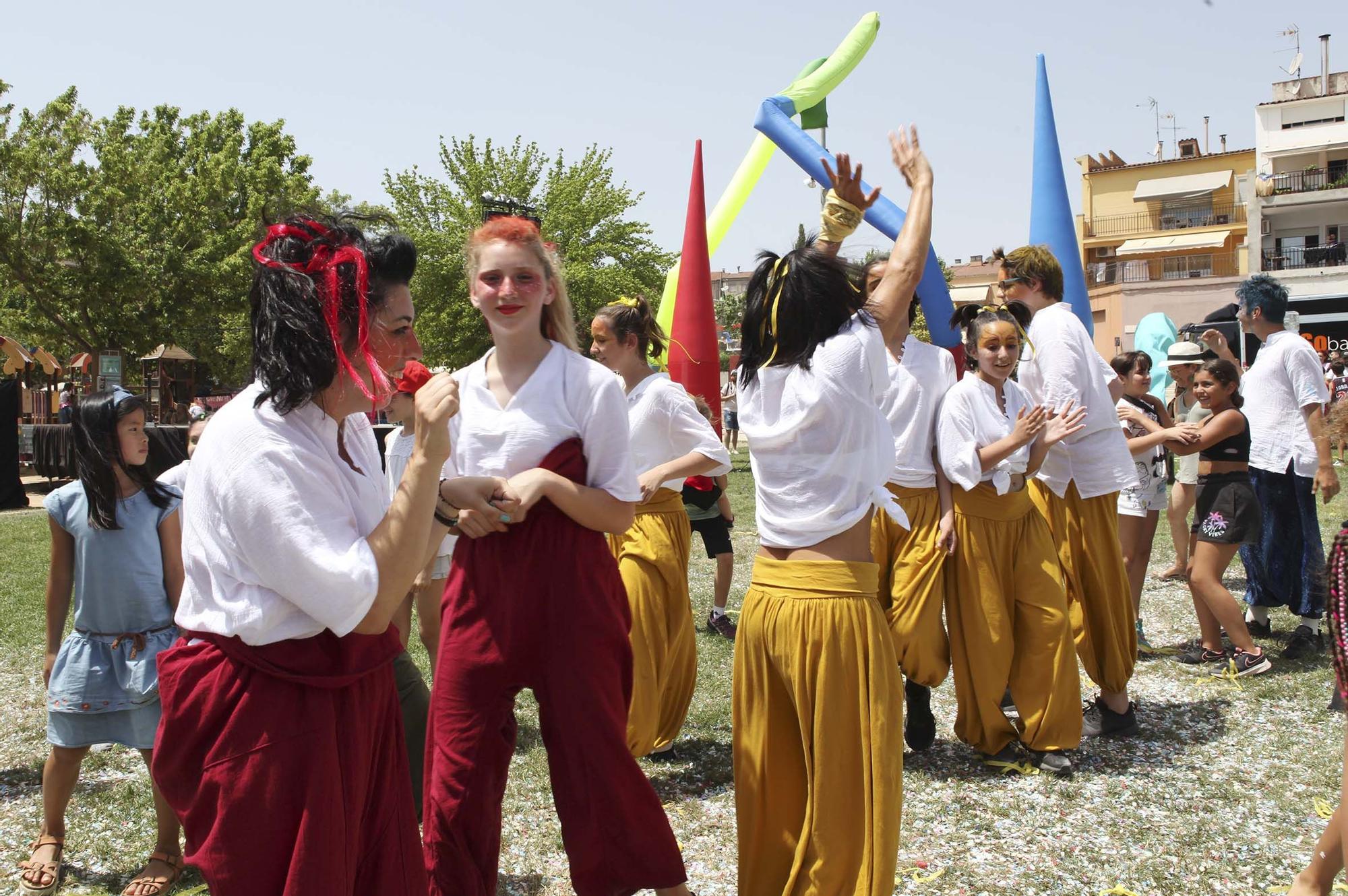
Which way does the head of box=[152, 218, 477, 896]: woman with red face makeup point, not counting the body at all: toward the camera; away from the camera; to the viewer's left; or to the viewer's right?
to the viewer's right

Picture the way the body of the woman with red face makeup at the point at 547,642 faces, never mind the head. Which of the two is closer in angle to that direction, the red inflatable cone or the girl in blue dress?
the girl in blue dress

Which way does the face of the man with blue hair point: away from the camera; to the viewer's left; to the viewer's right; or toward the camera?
to the viewer's left

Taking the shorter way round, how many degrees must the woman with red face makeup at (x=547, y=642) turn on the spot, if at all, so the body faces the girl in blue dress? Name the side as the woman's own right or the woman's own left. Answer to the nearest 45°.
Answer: approximately 90° to the woman's own right

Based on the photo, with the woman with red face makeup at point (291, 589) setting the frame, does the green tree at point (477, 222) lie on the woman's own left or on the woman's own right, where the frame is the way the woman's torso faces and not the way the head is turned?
on the woman's own left

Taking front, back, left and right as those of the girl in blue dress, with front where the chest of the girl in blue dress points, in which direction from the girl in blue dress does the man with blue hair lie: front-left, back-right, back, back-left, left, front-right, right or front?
left

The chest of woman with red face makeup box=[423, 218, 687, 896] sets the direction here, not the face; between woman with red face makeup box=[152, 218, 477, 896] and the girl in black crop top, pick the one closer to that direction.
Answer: the woman with red face makeup

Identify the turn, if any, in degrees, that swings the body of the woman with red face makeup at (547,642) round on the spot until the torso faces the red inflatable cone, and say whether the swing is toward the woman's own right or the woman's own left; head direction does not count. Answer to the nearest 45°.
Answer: approximately 135° to the woman's own right

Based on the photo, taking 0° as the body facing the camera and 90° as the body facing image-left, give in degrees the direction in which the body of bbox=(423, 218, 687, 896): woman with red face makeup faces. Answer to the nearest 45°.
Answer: approximately 45°

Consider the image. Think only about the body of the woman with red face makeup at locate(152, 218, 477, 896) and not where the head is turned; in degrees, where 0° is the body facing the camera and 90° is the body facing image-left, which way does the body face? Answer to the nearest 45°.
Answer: approximately 270°

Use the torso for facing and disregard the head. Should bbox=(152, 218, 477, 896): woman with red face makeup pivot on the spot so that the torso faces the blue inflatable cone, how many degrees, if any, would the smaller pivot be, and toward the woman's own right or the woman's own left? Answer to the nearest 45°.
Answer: approximately 45° to the woman's own left
